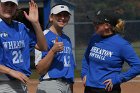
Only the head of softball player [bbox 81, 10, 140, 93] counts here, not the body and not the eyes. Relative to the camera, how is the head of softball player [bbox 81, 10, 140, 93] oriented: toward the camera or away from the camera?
toward the camera

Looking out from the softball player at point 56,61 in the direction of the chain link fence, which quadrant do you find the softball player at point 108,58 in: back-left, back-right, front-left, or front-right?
front-right

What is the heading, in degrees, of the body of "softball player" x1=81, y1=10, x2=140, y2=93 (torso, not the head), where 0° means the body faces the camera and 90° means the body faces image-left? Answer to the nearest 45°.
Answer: approximately 45°

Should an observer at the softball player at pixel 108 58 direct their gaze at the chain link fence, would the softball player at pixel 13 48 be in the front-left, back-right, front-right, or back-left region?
back-left

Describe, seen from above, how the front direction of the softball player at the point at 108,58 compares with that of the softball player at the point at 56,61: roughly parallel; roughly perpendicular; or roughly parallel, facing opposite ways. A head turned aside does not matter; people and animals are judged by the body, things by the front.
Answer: roughly perpendicular

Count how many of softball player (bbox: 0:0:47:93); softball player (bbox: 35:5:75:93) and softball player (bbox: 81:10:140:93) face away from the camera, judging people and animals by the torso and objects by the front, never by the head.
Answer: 0

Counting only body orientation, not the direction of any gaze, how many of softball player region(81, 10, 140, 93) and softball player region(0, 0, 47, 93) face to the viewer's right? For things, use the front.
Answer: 0

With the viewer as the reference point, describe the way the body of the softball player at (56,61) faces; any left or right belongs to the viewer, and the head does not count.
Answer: facing the viewer and to the right of the viewer

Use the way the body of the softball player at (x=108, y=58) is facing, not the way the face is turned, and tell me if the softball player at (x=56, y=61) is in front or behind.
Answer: in front

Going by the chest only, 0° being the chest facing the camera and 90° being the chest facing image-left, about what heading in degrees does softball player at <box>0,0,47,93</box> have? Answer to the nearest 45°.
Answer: approximately 0°
